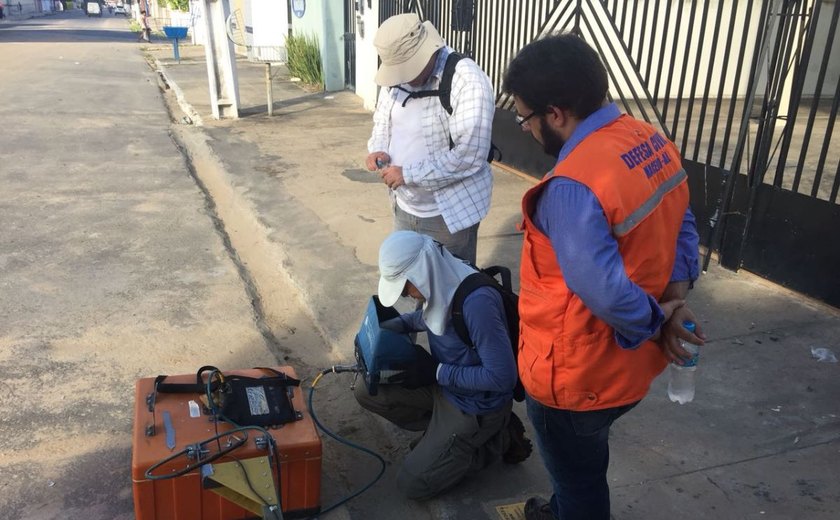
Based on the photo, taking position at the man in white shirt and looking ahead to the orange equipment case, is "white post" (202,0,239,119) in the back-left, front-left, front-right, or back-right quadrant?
back-right

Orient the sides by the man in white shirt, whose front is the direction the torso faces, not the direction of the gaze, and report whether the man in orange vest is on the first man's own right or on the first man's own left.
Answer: on the first man's own left

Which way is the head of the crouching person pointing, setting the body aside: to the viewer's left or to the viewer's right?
to the viewer's left

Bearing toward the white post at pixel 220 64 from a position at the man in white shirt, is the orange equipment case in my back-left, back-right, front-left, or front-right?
back-left

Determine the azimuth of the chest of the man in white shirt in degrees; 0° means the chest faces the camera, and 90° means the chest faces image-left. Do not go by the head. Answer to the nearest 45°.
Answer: approximately 45°

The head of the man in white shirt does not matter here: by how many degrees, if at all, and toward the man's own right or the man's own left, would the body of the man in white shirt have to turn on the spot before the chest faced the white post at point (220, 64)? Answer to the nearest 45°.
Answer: approximately 90° to the man's own right

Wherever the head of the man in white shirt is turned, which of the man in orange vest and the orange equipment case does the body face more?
the orange equipment case

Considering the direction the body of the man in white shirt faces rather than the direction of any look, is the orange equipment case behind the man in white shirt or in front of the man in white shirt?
in front

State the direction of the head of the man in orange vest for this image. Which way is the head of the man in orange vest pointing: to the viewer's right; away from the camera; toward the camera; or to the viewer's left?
to the viewer's left

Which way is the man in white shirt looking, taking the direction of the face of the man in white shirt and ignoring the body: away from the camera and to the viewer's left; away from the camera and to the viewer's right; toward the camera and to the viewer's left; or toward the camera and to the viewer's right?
toward the camera and to the viewer's left

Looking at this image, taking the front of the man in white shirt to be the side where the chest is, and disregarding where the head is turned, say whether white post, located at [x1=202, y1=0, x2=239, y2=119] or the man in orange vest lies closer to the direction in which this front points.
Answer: the man in orange vest
